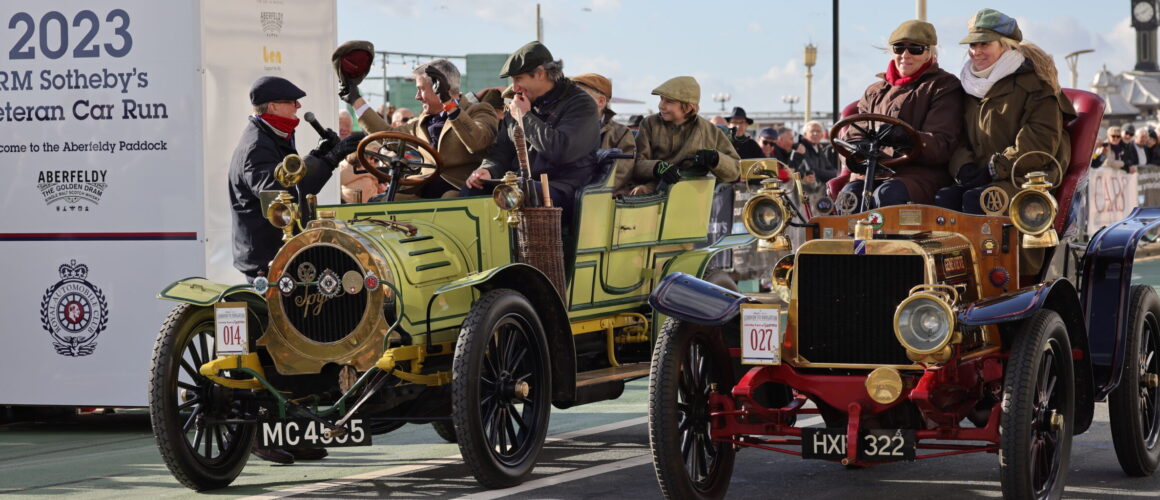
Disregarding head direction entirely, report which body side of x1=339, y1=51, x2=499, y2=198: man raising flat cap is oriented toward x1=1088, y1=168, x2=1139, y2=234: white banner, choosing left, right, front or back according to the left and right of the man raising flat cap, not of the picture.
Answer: back

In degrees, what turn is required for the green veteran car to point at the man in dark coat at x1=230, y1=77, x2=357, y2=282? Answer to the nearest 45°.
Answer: approximately 90° to its right

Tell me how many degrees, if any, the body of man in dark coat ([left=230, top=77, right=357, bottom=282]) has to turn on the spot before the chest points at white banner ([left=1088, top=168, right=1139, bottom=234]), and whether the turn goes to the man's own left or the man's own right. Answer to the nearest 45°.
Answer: approximately 45° to the man's own left

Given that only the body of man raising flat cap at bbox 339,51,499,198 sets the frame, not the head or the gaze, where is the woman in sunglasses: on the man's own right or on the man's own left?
on the man's own left

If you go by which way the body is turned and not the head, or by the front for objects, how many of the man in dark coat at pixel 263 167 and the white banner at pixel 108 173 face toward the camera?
1

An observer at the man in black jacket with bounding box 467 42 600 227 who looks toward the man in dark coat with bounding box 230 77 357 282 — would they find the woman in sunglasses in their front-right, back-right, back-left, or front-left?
back-left

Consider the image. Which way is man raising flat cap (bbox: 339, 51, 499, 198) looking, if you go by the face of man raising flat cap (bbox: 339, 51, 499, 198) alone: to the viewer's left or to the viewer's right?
to the viewer's left

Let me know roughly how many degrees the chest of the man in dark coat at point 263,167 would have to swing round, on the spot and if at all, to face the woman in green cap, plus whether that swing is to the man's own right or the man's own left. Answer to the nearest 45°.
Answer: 0° — they already face them

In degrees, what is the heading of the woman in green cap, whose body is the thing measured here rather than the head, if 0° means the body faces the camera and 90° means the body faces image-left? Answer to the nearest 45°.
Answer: approximately 45°

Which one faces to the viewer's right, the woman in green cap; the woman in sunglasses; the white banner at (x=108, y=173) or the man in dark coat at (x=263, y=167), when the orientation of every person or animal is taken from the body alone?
the man in dark coat

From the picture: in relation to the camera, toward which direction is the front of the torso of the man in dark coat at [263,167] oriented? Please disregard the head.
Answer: to the viewer's right
